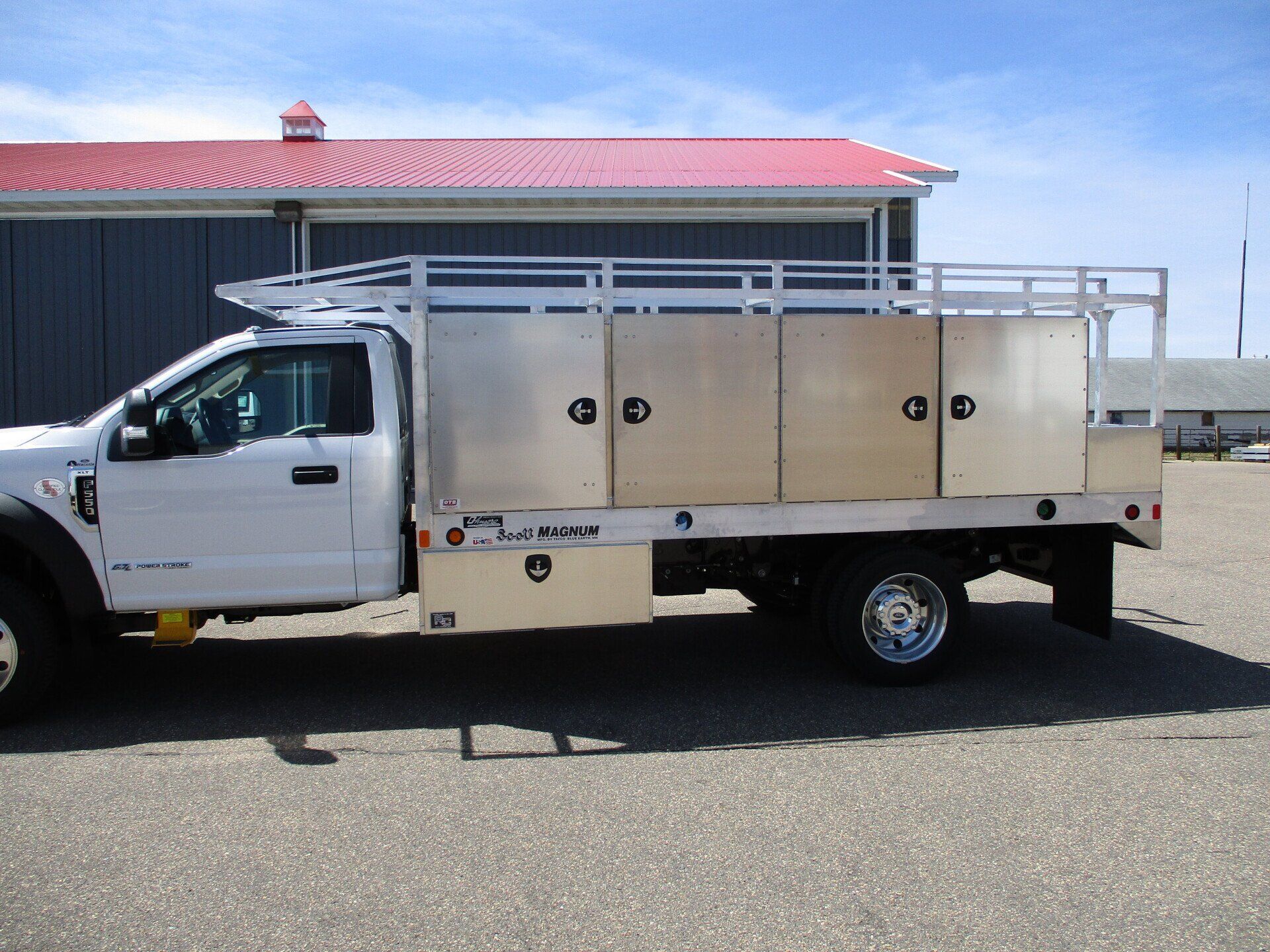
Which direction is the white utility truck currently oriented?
to the viewer's left
